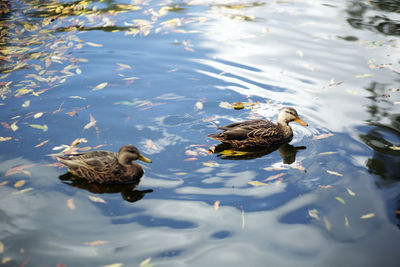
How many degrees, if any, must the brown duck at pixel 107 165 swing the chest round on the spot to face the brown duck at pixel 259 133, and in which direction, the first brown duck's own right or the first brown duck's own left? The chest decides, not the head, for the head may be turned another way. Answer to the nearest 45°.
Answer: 0° — it already faces it

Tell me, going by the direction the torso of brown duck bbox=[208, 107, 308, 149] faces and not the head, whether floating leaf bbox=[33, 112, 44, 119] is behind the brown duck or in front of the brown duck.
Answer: behind

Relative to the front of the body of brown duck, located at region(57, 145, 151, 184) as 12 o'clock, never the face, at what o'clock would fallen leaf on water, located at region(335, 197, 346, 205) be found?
The fallen leaf on water is roughly at 1 o'clock from the brown duck.

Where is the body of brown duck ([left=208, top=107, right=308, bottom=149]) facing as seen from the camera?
to the viewer's right

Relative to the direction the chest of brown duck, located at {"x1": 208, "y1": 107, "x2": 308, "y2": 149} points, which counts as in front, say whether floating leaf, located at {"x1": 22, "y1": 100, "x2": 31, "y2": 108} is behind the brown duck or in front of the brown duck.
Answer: behind

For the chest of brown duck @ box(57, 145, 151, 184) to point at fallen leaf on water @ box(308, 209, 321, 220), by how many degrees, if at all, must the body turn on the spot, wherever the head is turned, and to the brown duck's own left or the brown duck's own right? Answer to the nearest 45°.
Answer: approximately 45° to the brown duck's own right

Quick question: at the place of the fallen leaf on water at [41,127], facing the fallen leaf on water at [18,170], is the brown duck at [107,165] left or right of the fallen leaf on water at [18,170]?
left

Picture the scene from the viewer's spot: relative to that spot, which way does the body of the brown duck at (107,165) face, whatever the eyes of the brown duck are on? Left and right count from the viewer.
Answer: facing to the right of the viewer

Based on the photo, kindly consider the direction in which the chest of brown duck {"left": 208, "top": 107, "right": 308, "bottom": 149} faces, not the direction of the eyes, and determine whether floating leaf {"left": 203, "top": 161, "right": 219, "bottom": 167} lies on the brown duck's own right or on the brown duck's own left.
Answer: on the brown duck's own right

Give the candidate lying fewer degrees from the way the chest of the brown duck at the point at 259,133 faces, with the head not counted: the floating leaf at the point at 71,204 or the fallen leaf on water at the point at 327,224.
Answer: the fallen leaf on water

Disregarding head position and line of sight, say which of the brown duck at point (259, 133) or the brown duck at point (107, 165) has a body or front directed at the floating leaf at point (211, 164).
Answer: the brown duck at point (107, 165)

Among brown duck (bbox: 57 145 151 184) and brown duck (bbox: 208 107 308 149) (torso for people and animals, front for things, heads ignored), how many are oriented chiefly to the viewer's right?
2

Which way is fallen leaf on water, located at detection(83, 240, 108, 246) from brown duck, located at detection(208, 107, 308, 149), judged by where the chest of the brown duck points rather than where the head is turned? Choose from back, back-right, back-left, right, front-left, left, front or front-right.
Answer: back-right
